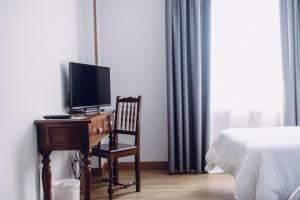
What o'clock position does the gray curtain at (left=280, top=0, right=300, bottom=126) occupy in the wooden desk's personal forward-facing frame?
The gray curtain is roughly at 11 o'clock from the wooden desk.

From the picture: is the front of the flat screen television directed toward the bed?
yes

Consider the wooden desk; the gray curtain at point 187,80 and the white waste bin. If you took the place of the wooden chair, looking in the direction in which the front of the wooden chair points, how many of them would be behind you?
1

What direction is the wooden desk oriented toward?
to the viewer's right

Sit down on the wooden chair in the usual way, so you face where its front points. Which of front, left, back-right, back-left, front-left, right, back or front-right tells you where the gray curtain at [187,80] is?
back

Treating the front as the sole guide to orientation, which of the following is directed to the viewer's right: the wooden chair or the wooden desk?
the wooden desk

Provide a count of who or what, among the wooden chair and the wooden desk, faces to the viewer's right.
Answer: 1

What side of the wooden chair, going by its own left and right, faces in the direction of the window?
back

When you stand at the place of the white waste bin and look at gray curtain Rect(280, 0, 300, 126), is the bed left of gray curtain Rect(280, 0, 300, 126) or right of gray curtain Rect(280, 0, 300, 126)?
right

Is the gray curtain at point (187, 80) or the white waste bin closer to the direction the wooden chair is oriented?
the white waste bin

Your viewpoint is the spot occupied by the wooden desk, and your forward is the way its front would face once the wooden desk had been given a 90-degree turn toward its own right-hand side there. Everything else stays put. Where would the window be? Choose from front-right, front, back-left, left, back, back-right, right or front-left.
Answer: back-left
